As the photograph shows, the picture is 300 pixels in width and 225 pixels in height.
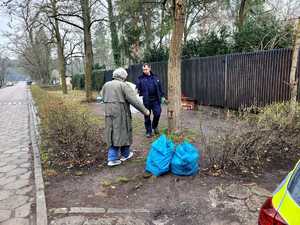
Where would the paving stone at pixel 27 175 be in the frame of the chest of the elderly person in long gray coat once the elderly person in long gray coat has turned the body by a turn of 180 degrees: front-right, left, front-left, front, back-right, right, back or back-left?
front-right

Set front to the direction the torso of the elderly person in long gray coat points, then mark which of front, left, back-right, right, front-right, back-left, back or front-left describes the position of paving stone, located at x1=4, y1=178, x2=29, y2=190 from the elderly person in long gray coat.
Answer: back-left

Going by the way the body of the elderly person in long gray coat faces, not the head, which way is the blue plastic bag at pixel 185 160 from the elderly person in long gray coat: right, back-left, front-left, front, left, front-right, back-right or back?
right

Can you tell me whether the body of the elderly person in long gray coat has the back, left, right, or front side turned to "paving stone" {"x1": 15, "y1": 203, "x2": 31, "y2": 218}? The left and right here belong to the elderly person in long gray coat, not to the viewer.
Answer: back

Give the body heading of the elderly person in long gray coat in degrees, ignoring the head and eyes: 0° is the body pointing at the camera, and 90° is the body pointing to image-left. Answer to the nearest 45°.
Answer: approximately 225°

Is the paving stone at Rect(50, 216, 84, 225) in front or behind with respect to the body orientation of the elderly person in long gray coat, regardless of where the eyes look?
behind

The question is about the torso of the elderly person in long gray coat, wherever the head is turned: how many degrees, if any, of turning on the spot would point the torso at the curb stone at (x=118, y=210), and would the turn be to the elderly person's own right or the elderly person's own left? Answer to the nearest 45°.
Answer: approximately 135° to the elderly person's own right

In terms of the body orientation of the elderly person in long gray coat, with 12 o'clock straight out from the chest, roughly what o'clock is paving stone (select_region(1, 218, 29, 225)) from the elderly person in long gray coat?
The paving stone is roughly at 6 o'clock from the elderly person in long gray coat.

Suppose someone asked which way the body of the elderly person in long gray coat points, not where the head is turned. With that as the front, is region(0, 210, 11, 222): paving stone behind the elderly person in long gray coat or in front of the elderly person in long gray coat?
behind

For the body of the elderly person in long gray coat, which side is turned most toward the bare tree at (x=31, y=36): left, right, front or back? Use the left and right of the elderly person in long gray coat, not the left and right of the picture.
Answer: left

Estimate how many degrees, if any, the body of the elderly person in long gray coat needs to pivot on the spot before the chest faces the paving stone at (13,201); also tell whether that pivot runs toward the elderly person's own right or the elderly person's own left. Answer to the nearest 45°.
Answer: approximately 180°

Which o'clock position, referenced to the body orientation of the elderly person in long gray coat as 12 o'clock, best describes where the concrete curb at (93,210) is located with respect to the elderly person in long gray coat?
The concrete curb is roughly at 5 o'clock from the elderly person in long gray coat.

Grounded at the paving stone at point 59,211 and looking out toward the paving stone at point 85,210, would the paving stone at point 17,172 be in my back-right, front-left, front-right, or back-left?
back-left

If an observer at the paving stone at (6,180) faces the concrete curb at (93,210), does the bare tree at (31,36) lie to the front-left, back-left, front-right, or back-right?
back-left

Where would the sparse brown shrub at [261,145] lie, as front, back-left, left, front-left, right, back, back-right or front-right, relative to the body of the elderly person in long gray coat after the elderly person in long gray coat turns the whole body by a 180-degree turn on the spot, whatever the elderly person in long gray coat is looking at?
back-left

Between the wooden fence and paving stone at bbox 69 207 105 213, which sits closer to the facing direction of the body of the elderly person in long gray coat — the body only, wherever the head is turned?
the wooden fence
